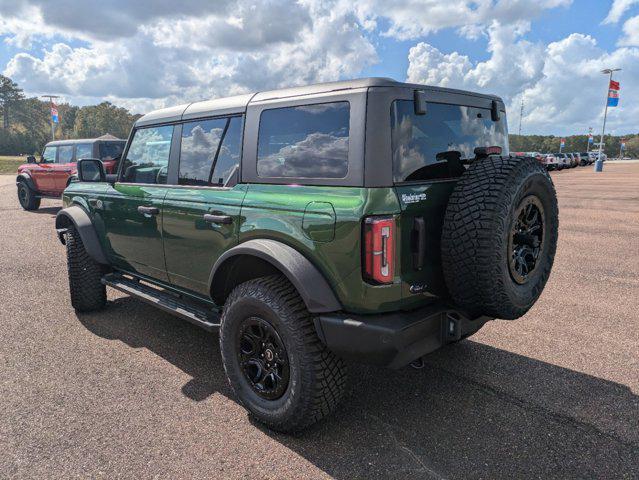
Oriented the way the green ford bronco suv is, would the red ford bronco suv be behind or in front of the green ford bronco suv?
in front

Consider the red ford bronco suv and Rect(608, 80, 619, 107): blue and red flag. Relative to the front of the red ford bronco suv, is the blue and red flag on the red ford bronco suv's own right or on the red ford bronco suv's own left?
on the red ford bronco suv's own right

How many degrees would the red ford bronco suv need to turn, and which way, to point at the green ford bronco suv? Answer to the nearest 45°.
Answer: approximately 135° to its left

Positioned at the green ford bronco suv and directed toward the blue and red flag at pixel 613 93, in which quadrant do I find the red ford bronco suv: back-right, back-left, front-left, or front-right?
front-left

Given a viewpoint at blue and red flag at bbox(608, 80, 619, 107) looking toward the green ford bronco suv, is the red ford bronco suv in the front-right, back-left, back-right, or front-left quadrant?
front-right

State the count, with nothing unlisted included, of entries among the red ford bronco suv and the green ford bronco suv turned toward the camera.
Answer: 0

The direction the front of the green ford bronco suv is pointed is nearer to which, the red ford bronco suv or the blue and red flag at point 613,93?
the red ford bronco suv

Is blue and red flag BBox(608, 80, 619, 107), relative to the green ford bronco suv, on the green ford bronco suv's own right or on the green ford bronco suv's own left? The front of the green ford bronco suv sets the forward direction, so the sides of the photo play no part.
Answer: on the green ford bronco suv's own right

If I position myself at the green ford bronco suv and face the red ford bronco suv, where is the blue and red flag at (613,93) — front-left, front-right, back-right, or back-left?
front-right

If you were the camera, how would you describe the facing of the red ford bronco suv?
facing away from the viewer and to the left of the viewer

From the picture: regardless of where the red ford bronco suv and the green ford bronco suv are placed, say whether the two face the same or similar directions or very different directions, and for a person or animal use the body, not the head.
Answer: same or similar directions

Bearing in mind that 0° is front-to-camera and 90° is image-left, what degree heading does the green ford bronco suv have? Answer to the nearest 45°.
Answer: approximately 135°
